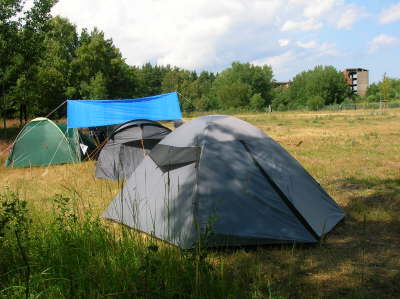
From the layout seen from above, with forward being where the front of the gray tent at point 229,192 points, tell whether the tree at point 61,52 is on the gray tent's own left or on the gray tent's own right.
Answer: on the gray tent's own right

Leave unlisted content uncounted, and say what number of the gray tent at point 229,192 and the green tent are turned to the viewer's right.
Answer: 1

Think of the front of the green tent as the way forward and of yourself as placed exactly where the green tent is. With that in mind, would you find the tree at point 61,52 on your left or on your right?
on your left

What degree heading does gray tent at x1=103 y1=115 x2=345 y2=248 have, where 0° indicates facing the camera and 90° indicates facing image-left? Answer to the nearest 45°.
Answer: approximately 45°

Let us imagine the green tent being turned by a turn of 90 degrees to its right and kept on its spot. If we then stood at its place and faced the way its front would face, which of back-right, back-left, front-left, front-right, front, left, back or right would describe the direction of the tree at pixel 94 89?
back

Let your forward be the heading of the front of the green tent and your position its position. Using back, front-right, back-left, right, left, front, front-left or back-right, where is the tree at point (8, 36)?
left

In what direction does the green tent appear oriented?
to the viewer's right

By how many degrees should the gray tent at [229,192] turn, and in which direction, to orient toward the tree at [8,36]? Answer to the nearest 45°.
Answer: approximately 90° to its right

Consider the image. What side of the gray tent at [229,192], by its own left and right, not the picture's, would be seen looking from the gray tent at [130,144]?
right
